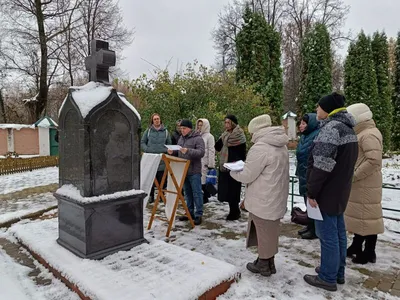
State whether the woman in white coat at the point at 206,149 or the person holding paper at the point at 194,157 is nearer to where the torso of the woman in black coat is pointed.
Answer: the person holding paper

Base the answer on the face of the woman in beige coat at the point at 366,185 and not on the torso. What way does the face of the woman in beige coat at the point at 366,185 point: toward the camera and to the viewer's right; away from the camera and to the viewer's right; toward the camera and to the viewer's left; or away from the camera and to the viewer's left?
away from the camera and to the viewer's left

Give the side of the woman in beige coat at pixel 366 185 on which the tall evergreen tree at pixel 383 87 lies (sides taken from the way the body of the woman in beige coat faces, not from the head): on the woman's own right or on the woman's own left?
on the woman's own right

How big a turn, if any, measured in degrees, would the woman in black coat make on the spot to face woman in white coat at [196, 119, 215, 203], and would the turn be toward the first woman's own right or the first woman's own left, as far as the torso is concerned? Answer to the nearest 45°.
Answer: approximately 90° to the first woman's own right

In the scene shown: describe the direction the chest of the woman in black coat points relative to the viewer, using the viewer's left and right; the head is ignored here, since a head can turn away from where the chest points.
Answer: facing the viewer and to the left of the viewer

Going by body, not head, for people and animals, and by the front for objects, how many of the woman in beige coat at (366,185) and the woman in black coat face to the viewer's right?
0

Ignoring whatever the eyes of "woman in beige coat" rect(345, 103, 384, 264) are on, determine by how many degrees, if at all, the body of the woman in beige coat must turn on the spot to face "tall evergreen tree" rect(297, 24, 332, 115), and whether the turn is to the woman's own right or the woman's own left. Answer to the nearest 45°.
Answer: approximately 90° to the woman's own right

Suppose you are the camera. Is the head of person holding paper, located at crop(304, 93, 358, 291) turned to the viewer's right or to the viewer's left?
to the viewer's left

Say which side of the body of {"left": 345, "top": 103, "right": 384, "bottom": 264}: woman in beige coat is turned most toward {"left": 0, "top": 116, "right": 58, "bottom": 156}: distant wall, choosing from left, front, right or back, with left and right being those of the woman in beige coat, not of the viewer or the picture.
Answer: front

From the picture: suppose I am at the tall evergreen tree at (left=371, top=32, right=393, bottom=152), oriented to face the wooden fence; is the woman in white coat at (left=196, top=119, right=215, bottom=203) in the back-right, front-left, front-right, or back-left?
front-left

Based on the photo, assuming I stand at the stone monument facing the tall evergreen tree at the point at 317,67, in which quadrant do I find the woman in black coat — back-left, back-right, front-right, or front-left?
front-right

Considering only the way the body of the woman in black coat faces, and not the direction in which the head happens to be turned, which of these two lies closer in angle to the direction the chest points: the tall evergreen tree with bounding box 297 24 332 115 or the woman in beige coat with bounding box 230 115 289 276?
the woman in beige coat

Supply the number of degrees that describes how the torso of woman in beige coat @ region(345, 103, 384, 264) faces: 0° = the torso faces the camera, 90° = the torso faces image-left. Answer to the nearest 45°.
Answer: approximately 90°

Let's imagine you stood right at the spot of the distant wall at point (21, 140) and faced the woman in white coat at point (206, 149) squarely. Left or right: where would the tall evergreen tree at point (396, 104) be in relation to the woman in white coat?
left

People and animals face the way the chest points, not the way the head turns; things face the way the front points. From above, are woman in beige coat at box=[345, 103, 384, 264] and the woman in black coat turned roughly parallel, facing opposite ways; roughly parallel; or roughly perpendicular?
roughly perpendicular
